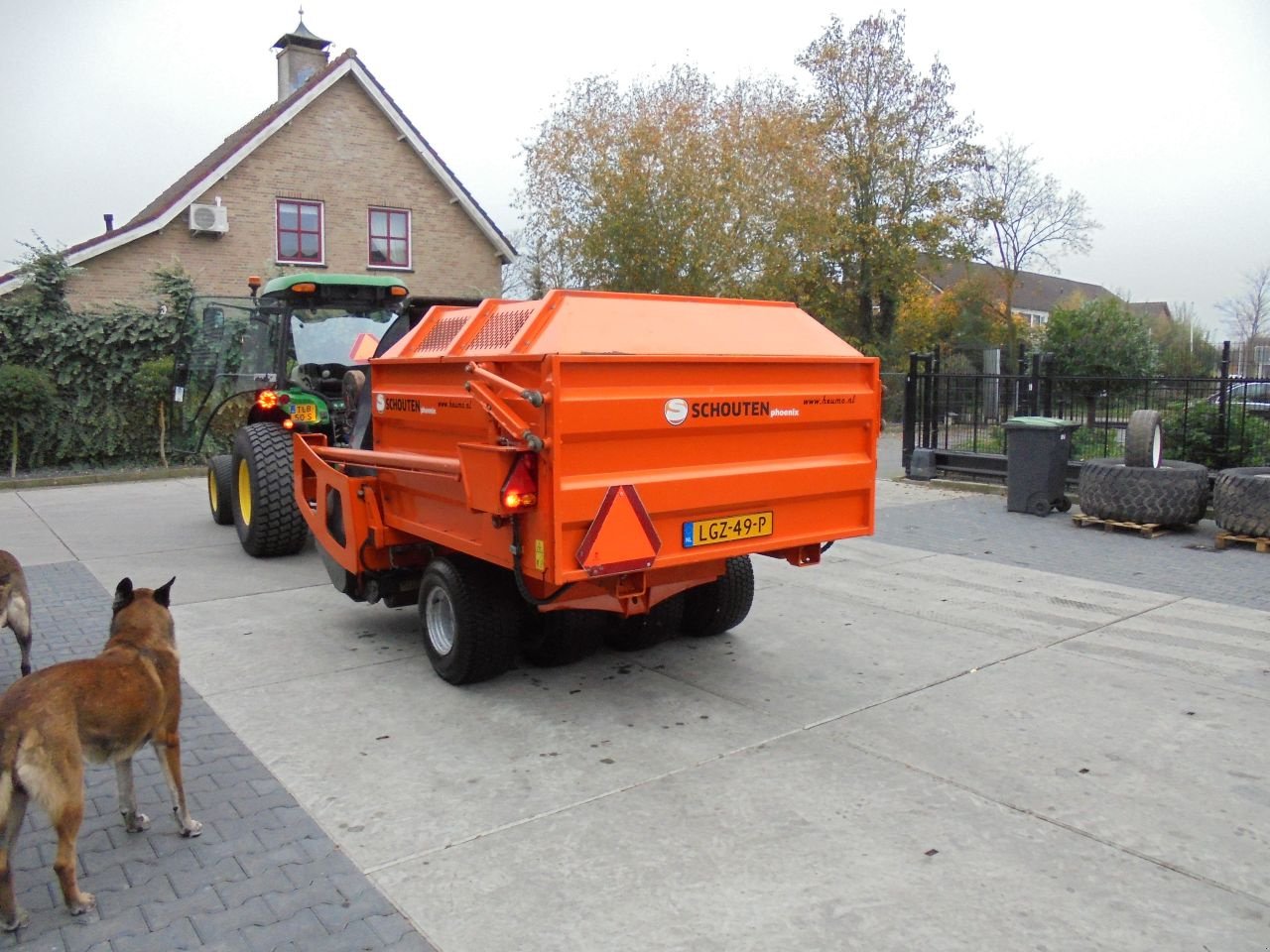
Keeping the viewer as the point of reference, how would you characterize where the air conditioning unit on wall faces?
facing the viewer

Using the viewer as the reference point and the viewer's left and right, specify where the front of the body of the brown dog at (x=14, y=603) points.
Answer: facing to the left of the viewer

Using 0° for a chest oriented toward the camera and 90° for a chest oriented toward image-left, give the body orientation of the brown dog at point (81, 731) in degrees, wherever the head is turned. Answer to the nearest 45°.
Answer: approximately 225°

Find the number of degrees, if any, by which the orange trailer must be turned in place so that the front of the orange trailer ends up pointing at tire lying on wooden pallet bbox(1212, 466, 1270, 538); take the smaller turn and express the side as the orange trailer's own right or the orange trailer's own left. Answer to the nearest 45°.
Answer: approximately 90° to the orange trailer's own right

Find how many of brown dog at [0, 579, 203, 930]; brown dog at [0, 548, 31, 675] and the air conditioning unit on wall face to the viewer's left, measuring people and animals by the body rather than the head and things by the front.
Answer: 1

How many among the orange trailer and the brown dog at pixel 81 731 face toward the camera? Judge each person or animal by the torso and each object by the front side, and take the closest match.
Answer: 0

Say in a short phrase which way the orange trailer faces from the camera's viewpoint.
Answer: facing away from the viewer and to the left of the viewer

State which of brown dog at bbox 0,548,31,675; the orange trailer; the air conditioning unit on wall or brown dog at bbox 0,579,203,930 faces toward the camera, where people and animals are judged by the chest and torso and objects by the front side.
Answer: the air conditioning unit on wall

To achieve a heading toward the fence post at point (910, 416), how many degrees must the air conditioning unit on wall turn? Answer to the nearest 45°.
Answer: approximately 45° to its left
